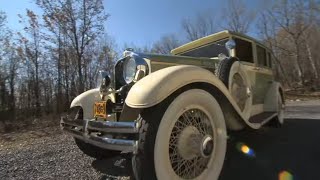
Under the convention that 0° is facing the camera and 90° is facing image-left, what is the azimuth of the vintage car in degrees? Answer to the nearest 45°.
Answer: approximately 45°
